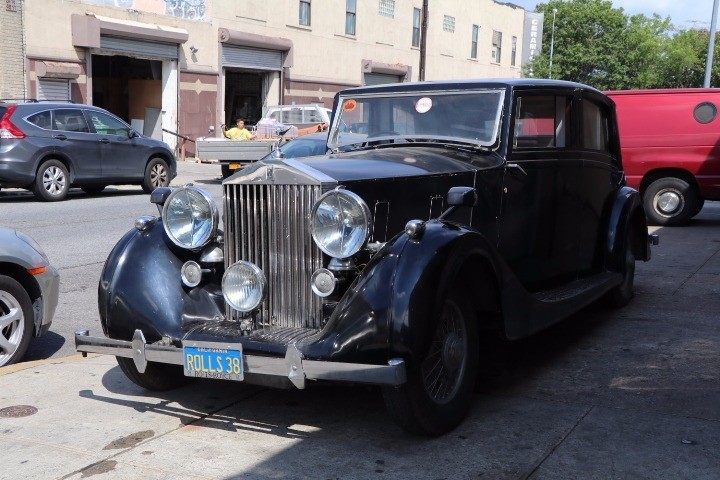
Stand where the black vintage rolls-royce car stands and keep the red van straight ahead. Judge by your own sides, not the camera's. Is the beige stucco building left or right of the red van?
left

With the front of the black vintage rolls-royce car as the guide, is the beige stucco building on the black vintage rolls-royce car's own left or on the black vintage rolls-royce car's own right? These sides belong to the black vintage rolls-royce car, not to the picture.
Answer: on the black vintage rolls-royce car's own right

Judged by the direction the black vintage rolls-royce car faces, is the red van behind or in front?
behind

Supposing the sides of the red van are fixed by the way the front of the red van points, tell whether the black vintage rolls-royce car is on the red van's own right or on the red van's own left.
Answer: on the red van's own right

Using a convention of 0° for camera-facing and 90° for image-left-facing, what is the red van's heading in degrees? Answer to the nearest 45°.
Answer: approximately 270°
